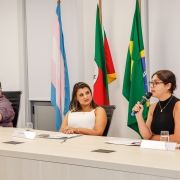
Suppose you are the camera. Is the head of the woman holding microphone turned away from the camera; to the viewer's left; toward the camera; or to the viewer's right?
to the viewer's left

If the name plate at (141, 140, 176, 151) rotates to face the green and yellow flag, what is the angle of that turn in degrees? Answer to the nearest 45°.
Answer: approximately 180°

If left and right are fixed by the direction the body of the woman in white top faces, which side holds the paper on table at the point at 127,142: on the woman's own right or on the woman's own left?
on the woman's own left

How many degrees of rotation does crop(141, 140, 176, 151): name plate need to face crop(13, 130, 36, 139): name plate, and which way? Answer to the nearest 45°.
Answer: approximately 135° to its right

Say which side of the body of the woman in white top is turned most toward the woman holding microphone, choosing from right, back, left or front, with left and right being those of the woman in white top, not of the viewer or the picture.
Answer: left

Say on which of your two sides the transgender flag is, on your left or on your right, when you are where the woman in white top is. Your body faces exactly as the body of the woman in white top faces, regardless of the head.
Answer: on your right

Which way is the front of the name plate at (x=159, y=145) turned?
toward the camera

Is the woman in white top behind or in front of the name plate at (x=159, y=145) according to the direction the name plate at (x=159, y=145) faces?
behind

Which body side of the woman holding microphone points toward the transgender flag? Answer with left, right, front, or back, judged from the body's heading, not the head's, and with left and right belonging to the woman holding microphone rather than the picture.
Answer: right

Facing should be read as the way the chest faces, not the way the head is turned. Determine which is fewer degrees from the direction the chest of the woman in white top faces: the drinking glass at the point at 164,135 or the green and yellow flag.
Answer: the drinking glass

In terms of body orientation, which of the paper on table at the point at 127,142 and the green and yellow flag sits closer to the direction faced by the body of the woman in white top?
the paper on table

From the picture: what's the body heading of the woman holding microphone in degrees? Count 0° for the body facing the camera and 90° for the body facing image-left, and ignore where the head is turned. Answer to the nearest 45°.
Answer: approximately 45°
